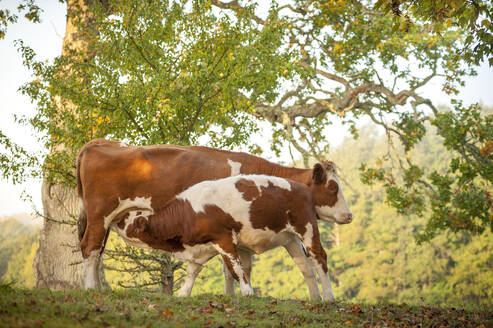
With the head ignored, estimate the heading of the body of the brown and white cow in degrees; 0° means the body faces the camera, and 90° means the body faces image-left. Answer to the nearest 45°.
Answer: approximately 270°
